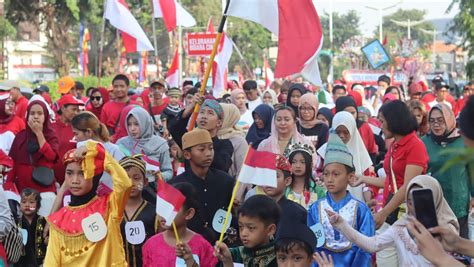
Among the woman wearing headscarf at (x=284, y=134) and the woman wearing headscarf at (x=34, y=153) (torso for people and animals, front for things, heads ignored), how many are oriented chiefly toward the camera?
2

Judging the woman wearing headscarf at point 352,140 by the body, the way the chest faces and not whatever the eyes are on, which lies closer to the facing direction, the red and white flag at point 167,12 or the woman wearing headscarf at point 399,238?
the woman wearing headscarf

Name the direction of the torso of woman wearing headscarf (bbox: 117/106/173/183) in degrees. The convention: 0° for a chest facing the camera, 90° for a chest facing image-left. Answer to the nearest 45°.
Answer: approximately 45°

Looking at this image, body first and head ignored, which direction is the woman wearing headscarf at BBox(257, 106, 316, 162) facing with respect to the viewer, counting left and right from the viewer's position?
facing the viewer

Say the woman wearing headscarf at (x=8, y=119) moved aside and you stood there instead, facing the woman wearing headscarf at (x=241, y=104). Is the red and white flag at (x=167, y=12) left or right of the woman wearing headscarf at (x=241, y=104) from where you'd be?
left

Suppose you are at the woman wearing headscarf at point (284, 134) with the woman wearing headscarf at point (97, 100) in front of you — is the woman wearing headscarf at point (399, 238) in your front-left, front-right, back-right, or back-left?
back-left

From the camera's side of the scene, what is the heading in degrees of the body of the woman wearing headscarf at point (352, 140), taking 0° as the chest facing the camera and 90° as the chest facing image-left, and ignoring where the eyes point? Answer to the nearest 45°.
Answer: approximately 45°
